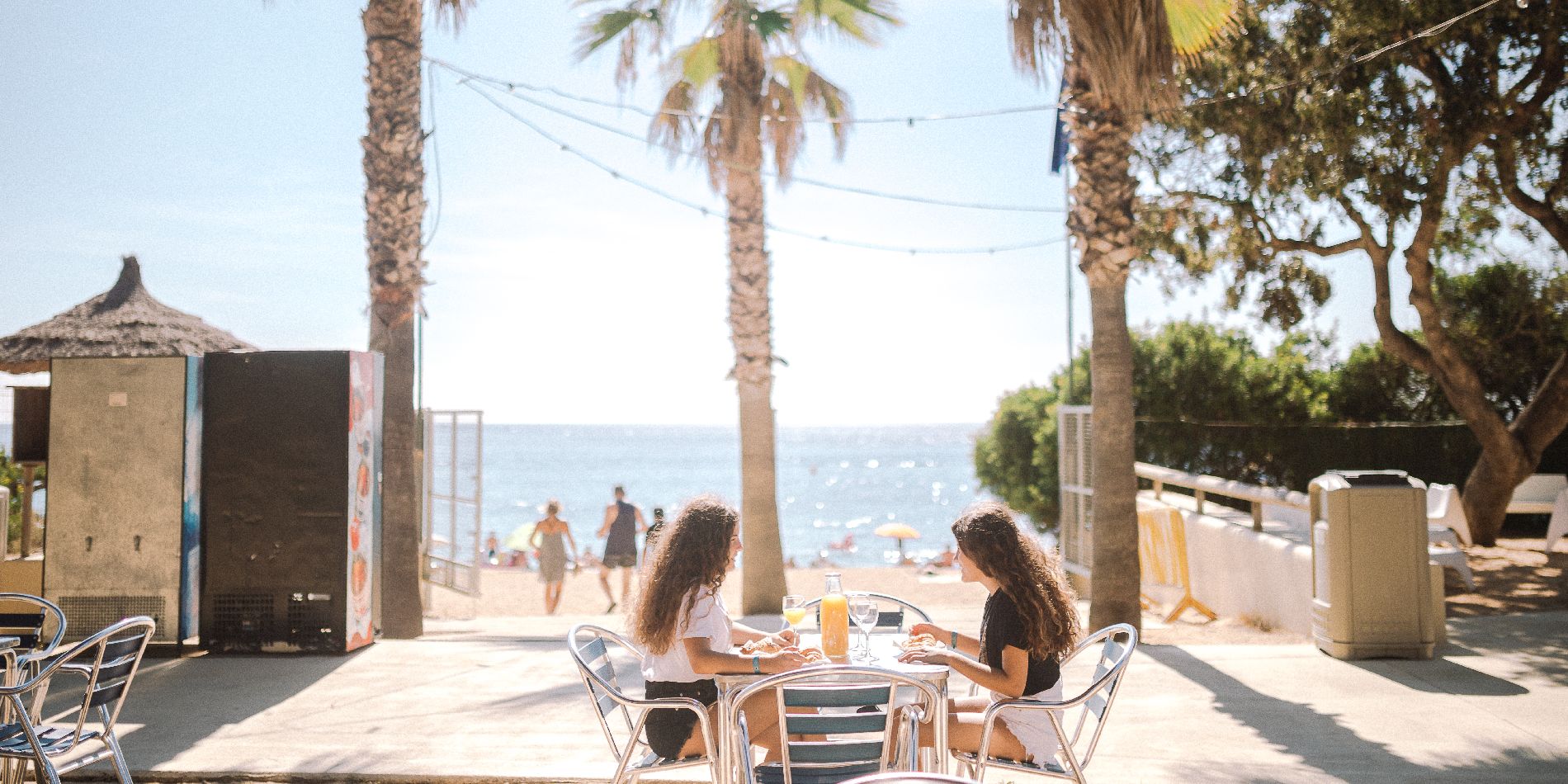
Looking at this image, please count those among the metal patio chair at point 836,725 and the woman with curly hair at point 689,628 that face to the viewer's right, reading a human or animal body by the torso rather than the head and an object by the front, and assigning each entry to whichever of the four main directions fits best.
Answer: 1

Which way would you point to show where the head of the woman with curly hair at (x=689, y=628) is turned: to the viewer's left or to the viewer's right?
to the viewer's right

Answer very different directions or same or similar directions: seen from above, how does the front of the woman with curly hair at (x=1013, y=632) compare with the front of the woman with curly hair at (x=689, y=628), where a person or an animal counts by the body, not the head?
very different directions

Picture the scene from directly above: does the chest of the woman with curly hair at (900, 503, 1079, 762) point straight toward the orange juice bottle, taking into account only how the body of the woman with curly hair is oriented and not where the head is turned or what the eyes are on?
yes

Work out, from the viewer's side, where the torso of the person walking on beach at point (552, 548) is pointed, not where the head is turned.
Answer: away from the camera

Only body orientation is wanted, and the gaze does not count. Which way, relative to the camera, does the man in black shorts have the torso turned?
away from the camera

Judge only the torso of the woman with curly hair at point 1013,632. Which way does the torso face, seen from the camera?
to the viewer's left

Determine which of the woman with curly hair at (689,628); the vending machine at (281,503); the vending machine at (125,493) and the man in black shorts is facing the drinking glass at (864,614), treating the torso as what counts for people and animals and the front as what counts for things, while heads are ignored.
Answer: the woman with curly hair
